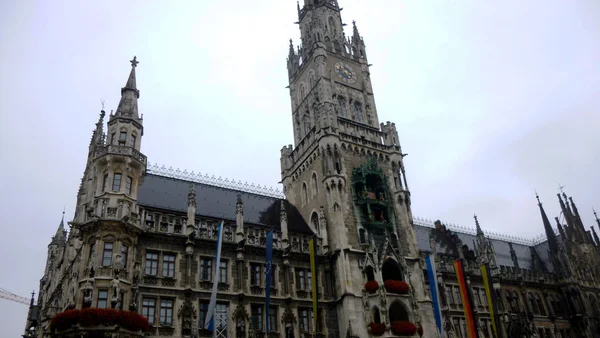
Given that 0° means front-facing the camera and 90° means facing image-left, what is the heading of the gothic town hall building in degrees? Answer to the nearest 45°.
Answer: approximately 315°

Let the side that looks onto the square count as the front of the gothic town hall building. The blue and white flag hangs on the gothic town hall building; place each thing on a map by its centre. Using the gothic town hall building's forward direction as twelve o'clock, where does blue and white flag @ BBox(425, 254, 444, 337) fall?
The blue and white flag is roughly at 10 o'clock from the gothic town hall building.
